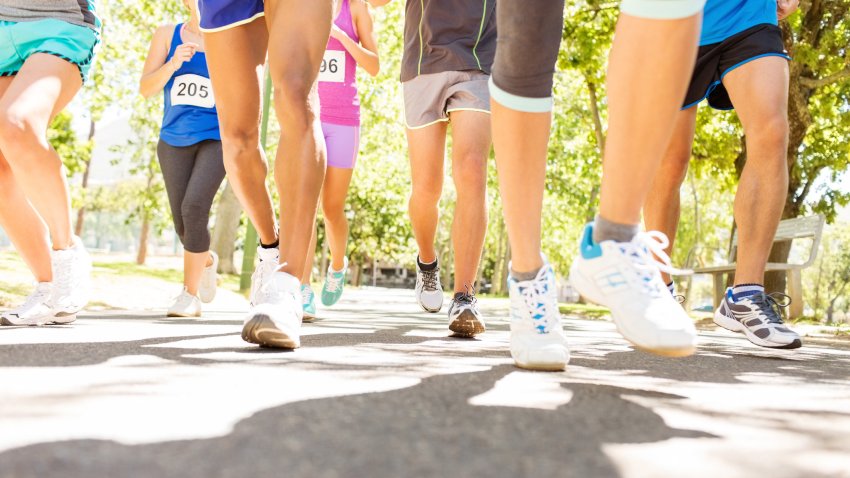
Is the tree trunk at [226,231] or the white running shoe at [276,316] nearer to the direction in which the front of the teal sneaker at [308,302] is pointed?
the white running shoe

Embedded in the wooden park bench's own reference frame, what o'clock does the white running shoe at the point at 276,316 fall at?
The white running shoe is roughly at 11 o'clock from the wooden park bench.

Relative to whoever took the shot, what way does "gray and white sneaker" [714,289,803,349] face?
facing the viewer and to the right of the viewer

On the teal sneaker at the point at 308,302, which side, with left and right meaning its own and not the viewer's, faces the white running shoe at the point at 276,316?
front

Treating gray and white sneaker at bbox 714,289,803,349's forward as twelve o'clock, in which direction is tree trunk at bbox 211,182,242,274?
The tree trunk is roughly at 6 o'clock from the gray and white sneaker.

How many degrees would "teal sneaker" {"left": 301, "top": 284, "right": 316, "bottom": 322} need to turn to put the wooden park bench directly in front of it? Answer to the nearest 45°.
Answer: approximately 135° to its left

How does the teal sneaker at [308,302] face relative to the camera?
toward the camera

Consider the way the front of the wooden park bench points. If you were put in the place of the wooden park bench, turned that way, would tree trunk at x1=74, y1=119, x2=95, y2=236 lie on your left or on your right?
on your right

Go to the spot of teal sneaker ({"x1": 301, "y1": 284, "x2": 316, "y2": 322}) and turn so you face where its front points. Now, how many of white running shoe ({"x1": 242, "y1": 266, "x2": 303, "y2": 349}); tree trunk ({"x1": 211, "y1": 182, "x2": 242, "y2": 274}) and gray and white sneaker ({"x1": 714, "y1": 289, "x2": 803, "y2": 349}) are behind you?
1

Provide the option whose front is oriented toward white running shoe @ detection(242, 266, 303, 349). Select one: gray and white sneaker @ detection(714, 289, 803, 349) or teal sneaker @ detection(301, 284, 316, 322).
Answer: the teal sneaker

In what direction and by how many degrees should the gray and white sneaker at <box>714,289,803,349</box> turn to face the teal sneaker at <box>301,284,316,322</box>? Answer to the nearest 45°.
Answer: approximately 135° to its right

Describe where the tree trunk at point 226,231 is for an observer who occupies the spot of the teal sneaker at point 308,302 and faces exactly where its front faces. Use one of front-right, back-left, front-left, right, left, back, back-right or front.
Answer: back

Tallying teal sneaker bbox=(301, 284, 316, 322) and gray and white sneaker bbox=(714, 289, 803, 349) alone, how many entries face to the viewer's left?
0

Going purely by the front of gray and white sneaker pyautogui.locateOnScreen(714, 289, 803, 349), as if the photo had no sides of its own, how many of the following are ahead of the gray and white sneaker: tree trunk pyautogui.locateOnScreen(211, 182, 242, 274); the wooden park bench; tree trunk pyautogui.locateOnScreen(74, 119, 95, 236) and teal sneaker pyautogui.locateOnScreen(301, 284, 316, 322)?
0

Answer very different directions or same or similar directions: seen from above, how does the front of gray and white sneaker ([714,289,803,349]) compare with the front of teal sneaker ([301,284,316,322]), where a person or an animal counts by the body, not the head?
same or similar directions

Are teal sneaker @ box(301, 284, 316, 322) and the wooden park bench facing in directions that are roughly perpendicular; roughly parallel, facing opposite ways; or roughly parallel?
roughly perpendicular

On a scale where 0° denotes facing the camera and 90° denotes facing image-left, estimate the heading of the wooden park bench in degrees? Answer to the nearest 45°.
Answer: approximately 45°

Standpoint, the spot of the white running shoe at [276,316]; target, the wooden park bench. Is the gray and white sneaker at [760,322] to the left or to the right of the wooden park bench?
right

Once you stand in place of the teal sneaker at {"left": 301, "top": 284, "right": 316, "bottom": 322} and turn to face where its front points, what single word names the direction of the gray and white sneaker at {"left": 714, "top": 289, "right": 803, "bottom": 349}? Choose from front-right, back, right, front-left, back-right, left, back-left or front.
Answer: front-left
